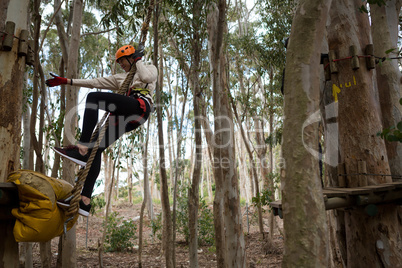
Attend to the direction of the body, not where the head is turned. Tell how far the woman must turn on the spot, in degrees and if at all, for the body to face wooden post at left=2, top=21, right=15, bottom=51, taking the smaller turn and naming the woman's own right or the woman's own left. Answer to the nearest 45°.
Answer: approximately 45° to the woman's own left

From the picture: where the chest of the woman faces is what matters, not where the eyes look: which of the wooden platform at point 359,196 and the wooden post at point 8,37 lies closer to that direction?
the wooden post

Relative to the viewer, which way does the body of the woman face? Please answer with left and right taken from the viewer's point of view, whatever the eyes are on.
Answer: facing to the left of the viewer

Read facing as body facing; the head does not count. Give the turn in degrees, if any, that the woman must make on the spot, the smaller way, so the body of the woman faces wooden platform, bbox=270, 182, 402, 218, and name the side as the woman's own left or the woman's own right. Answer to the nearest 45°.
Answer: approximately 180°

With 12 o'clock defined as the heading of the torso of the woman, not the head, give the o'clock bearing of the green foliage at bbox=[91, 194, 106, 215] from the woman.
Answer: The green foliage is roughly at 3 o'clock from the woman.

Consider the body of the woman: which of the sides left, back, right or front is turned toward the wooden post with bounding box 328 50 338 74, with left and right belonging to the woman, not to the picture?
back

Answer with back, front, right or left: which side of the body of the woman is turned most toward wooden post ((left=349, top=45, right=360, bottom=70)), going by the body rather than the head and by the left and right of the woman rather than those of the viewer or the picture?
back

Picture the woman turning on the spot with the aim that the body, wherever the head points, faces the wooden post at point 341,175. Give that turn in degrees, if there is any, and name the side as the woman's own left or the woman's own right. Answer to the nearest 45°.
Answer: approximately 180°
